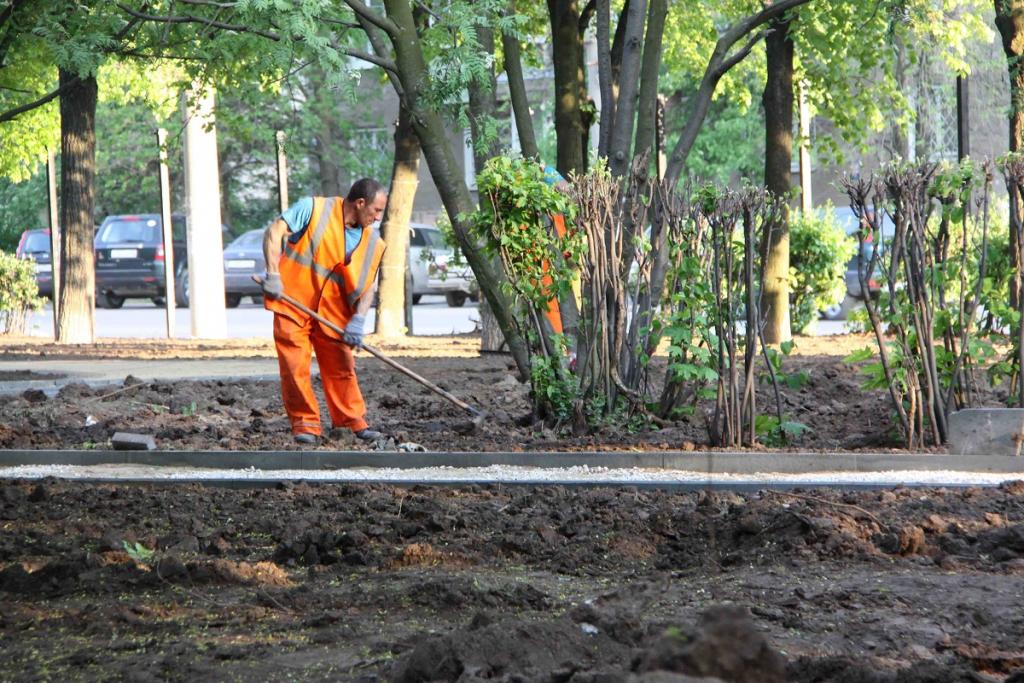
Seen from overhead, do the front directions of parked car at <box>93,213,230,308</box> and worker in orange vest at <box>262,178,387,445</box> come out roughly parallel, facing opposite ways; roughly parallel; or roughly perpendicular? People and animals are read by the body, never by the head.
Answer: roughly perpendicular

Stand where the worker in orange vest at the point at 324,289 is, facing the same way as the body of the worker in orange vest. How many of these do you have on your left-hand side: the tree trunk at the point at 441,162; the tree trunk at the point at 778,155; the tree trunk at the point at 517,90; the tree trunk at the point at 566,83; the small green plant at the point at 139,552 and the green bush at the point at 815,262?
5

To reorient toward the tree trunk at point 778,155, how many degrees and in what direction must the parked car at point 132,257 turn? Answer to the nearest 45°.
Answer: approximately 90° to its right

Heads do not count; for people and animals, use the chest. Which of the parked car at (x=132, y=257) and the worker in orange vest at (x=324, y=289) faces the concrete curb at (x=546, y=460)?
the worker in orange vest

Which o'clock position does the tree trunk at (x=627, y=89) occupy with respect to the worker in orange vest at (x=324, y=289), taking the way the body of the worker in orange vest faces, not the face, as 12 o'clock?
The tree trunk is roughly at 10 o'clock from the worker in orange vest.

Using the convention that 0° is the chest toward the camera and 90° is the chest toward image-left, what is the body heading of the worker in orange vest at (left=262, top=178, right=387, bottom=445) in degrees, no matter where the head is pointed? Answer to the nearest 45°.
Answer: approximately 315°

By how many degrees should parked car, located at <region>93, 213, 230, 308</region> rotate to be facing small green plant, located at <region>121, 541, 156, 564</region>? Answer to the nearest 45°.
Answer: approximately 135° to its right

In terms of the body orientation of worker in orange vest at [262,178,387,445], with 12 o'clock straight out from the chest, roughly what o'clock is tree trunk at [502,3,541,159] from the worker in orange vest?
The tree trunk is roughly at 9 o'clock from the worker in orange vest.

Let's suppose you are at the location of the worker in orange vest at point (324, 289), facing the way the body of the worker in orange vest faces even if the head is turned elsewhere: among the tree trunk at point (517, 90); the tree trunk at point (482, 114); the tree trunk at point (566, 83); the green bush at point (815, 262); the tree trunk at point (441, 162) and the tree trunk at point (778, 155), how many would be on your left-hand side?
6

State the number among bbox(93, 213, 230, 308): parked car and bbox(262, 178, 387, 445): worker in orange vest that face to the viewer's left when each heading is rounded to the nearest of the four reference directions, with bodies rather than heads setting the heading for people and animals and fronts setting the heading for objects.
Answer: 0

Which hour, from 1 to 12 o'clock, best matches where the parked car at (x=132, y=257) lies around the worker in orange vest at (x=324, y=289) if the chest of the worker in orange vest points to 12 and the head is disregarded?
The parked car is roughly at 7 o'clock from the worker in orange vest.
